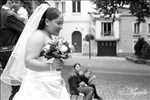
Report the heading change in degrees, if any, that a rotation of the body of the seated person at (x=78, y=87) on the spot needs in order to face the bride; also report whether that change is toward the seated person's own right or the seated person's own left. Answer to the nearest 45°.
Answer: approximately 90° to the seated person's own right

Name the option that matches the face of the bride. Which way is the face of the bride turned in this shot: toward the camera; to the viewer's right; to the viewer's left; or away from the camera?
to the viewer's right

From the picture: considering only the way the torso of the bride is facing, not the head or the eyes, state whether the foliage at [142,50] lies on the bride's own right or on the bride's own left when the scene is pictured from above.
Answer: on the bride's own left

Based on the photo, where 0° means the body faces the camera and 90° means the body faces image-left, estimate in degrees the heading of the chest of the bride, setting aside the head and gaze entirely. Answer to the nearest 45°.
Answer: approximately 270°
